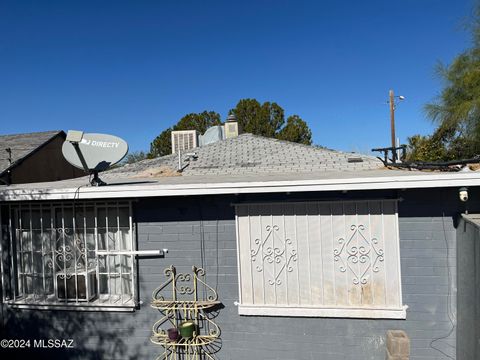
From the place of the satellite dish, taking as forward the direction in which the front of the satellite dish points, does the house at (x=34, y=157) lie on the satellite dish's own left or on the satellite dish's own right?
on the satellite dish's own right

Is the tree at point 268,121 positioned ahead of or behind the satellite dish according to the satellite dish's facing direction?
behind

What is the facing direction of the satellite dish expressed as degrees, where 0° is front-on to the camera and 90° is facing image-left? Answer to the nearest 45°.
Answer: approximately 45°

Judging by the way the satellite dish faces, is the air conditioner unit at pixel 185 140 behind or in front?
behind
